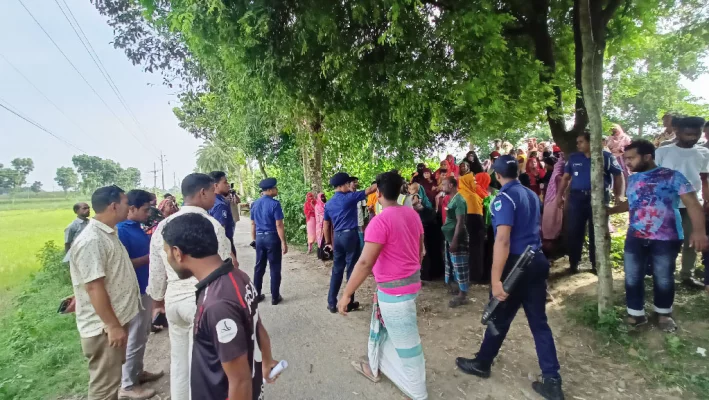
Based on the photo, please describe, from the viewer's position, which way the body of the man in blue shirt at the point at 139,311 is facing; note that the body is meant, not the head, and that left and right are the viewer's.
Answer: facing to the right of the viewer

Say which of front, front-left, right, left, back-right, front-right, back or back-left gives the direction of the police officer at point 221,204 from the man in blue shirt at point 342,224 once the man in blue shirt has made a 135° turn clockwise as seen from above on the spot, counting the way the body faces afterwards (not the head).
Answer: right

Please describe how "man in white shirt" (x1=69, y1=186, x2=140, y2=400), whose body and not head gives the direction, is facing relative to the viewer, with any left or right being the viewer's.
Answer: facing to the right of the viewer

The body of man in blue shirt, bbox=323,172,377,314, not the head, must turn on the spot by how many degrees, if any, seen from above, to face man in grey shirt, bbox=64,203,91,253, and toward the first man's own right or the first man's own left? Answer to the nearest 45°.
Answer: approximately 135° to the first man's own left

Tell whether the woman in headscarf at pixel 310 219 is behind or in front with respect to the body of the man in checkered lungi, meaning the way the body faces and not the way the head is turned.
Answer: in front
